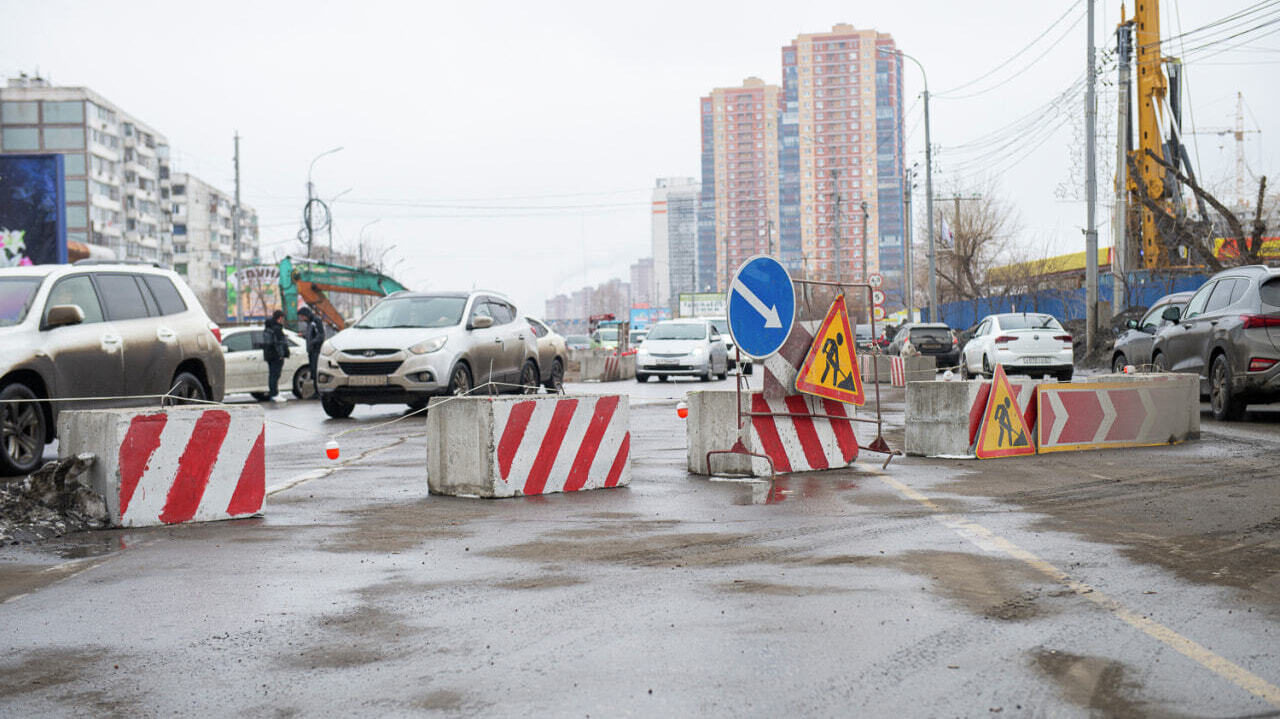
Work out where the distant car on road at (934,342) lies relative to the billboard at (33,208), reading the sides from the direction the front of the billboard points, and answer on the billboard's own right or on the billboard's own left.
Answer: on the billboard's own left

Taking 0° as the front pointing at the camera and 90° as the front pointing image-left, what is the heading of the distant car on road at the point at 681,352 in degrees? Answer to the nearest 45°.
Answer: approximately 45°

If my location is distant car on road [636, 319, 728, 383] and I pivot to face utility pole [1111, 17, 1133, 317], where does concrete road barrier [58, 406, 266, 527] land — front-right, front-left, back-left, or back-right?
back-right

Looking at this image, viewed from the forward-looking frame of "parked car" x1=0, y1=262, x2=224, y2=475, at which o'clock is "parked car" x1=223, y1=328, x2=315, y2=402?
"parked car" x1=223, y1=328, x2=315, y2=402 is roughly at 5 o'clock from "parked car" x1=0, y1=262, x2=224, y2=475.

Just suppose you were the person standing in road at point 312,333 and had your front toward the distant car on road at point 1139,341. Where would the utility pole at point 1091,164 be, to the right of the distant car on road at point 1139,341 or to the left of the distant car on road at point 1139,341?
left

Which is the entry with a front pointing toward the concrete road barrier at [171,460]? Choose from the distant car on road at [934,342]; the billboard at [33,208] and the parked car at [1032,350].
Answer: the billboard

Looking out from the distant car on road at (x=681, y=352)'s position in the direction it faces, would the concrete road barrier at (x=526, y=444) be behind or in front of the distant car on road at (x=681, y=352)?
in front

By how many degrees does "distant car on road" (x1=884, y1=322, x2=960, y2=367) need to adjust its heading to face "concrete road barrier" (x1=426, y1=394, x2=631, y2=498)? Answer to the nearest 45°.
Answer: approximately 135° to its left

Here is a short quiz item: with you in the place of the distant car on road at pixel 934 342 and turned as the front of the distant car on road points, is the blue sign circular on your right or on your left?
on your left

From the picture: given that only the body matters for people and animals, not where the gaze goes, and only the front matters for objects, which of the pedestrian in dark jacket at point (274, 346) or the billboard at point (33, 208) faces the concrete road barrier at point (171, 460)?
the billboard

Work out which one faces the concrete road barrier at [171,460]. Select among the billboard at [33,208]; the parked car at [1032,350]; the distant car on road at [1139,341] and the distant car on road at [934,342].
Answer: the billboard

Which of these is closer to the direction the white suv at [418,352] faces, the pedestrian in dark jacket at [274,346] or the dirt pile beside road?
the dirt pile beside road

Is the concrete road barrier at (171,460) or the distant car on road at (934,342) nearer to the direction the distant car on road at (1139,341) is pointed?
the distant car on road

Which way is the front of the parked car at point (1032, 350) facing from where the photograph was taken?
facing away from the viewer and to the left of the viewer

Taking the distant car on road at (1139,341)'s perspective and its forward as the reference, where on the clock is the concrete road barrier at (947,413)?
The concrete road barrier is roughly at 8 o'clock from the distant car on road.

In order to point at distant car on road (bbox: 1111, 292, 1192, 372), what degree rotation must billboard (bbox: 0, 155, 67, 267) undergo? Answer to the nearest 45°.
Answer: approximately 45° to its left
